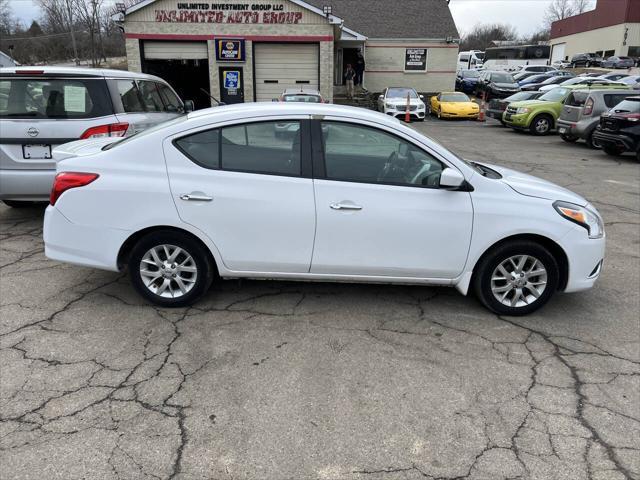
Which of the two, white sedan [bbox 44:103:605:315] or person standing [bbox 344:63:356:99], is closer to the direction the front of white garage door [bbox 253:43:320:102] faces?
the white sedan

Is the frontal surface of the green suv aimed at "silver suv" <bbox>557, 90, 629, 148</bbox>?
no

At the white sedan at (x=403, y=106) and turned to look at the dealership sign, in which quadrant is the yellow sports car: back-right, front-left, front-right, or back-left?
back-right

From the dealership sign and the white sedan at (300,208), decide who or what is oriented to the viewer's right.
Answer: the white sedan

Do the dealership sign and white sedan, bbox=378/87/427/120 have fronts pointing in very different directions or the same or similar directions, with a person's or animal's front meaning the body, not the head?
same or similar directions

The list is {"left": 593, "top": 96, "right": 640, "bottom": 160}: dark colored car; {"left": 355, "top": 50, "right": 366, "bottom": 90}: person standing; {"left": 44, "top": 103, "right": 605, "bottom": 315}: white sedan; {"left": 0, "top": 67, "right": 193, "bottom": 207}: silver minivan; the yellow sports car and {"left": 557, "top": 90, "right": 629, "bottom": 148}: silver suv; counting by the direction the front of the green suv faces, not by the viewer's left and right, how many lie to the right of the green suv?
2

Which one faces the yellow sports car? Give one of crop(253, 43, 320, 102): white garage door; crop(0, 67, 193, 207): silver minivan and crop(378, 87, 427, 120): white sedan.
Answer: the silver minivan

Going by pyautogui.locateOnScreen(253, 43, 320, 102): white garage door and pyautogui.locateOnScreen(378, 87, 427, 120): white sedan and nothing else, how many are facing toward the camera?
2

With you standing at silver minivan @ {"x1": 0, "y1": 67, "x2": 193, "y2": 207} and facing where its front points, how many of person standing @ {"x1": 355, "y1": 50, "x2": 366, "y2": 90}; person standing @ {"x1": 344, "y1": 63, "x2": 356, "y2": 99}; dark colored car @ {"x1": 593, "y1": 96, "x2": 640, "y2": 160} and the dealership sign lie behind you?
0

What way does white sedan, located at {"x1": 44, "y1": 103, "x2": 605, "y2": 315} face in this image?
to the viewer's right

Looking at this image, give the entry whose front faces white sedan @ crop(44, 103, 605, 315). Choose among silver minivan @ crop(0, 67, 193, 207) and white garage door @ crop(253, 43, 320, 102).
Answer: the white garage door

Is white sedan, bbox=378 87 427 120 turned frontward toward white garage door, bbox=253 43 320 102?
no

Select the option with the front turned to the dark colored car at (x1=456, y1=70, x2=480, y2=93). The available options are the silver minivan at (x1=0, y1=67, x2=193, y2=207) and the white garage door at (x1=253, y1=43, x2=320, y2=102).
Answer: the silver minivan

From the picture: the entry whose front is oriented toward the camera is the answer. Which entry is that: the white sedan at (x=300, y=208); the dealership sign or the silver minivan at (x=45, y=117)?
the dealership sign

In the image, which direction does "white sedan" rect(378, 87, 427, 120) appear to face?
toward the camera

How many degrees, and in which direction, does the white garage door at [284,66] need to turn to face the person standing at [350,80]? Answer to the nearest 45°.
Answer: approximately 135° to its left

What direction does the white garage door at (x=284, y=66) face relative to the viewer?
toward the camera

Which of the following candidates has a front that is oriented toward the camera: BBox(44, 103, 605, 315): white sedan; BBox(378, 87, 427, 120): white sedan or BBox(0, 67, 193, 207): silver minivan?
BBox(378, 87, 427, 120): white sedan

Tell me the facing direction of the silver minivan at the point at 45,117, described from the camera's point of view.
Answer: facing away from the viewer and to the right of the viewer
